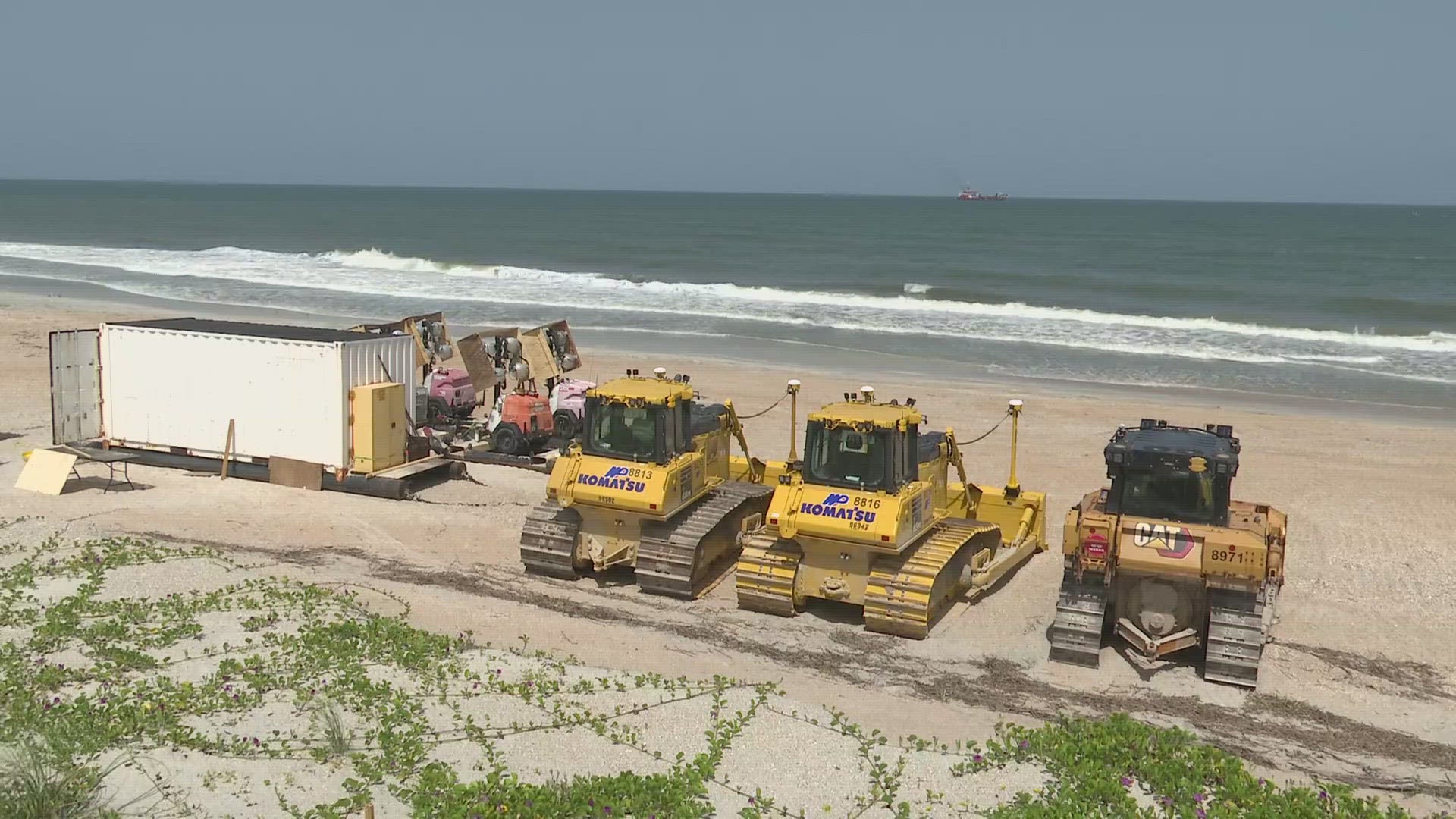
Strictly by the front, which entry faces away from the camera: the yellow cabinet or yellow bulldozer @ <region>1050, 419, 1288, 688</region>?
the yellow bulldozer

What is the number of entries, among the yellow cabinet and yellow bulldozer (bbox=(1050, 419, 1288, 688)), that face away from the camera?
1

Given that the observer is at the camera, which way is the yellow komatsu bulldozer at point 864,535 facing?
facing away from the viewer and to the right of the viewer

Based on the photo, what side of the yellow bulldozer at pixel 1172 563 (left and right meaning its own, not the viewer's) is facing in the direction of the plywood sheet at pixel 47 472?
left

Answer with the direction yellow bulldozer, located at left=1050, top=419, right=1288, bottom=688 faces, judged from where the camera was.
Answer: facing away from the viewer

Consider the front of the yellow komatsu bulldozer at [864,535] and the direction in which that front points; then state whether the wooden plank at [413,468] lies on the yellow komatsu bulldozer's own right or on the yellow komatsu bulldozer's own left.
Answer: on the yellow komatsu bulldozer's own left

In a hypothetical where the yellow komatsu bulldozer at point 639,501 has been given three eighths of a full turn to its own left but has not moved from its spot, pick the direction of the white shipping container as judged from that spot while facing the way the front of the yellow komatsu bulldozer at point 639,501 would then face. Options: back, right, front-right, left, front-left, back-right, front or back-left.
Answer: front-right

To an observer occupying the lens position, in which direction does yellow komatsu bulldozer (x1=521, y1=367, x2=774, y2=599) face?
facing away from the viewer and to the right of the viewer

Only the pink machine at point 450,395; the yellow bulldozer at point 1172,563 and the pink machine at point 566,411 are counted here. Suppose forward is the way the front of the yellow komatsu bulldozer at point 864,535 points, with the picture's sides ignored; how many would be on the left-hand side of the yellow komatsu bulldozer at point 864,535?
2
